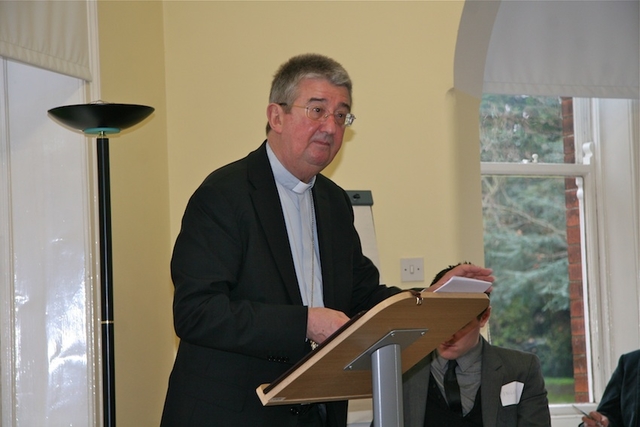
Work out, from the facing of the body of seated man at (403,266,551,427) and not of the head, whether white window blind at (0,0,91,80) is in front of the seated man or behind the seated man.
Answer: in front

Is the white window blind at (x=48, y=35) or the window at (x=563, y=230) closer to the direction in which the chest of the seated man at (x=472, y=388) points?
the white window blind

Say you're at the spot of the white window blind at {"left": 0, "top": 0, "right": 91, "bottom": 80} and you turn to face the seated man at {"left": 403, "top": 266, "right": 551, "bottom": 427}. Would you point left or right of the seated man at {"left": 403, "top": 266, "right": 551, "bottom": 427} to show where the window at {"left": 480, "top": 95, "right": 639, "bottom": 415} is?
left

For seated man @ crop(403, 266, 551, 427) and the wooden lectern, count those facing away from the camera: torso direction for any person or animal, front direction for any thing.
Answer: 0

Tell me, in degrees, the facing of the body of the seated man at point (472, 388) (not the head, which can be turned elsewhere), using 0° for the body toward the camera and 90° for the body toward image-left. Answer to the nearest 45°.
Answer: approximately 45°
